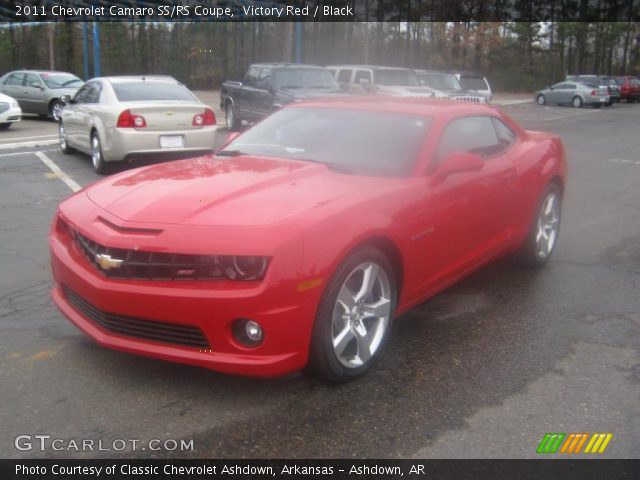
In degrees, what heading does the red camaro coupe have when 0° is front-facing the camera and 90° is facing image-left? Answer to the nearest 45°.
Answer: approximately 45°

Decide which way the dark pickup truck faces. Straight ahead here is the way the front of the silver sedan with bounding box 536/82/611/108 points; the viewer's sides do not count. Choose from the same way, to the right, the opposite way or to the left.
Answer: the opposite way

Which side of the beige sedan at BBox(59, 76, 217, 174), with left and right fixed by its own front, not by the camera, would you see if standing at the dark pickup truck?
right

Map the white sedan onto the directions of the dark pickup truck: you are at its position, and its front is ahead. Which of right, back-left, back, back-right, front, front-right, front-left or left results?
back-right

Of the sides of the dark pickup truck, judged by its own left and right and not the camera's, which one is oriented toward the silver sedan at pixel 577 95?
left

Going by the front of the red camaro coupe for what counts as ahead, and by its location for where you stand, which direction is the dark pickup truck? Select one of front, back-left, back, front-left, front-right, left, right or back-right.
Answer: back-right

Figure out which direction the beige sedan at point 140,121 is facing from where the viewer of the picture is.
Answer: facing away from the viewer and to the left of the viewer

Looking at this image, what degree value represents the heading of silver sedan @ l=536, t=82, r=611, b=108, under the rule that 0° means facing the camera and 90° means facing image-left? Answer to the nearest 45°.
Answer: approximately 135°

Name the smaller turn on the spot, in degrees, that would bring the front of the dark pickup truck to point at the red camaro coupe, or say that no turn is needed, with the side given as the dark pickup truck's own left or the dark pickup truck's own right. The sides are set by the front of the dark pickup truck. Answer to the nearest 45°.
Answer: approximately 45° to the dark pickup truck's own right

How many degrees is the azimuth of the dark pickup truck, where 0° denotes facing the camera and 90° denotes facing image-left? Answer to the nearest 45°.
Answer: approximately 315°

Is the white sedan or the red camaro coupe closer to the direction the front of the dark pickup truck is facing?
the red camaro coupe
